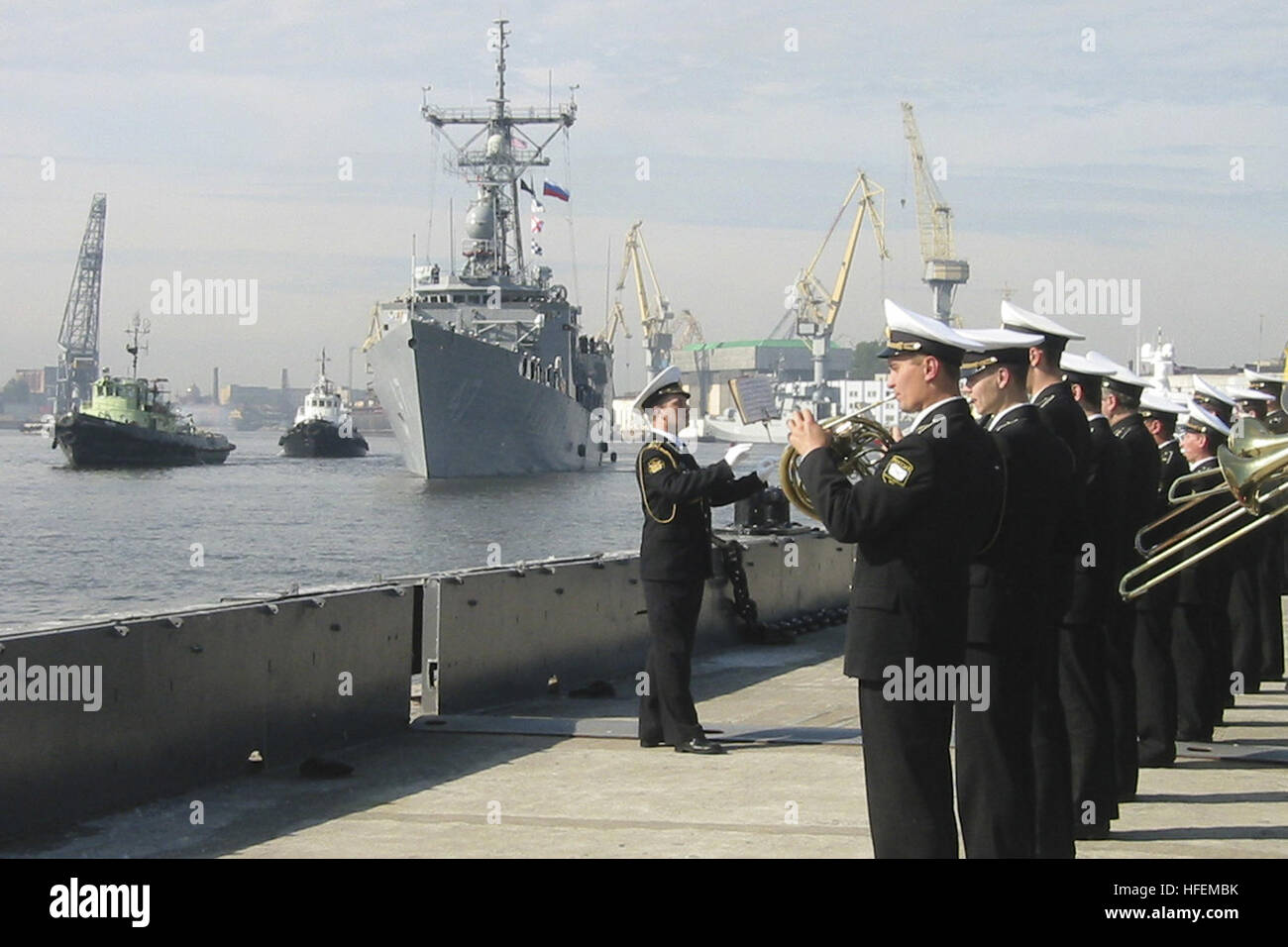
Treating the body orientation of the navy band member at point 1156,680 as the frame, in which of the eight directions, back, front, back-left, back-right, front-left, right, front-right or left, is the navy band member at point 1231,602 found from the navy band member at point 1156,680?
right

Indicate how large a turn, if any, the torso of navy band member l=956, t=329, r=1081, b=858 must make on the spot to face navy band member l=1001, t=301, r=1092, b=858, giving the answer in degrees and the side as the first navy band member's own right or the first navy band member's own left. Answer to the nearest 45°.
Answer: approximately 90° to the first navy band member's own right

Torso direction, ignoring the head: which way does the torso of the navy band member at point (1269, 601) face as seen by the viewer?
to the viewer's left

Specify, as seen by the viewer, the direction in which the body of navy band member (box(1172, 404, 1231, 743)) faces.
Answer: to the viewer's left

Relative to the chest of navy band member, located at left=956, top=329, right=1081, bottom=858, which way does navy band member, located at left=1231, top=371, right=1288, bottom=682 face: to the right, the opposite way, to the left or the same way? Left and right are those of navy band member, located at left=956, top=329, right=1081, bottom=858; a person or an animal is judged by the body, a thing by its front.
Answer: the same way

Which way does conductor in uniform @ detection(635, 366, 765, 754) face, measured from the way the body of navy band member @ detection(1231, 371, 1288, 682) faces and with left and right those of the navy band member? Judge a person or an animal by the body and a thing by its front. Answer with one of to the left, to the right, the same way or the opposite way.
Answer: the opposite way

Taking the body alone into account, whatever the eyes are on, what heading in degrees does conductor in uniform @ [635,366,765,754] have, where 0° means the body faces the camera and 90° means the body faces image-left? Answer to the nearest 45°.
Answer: approximately 270°

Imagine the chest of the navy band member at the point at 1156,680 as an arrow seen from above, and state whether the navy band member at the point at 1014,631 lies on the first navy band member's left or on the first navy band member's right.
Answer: on the first navy band member's left

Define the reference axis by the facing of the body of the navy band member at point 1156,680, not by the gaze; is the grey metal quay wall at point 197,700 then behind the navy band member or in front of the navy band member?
in front

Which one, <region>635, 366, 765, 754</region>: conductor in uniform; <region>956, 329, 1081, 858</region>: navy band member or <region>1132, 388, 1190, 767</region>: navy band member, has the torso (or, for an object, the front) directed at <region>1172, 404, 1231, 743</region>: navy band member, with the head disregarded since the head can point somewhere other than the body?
the conductor in uniform

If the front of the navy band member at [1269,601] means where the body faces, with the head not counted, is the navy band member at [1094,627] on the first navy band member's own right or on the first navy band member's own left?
on the first navy band member's own left

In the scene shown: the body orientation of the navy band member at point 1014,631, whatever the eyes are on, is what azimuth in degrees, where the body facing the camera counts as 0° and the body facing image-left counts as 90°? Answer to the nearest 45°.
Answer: approximately 90°

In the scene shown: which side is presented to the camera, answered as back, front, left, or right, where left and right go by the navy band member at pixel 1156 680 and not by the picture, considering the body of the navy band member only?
left

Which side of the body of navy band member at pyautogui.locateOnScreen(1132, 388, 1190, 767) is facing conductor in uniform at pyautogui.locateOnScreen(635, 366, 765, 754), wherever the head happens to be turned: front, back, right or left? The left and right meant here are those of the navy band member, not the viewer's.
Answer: front

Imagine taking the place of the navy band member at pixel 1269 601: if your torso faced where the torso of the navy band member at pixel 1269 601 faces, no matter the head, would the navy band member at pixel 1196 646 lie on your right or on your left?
on your left

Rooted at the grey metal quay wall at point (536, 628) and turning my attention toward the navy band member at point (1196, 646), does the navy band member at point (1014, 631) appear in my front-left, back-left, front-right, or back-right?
front-right
